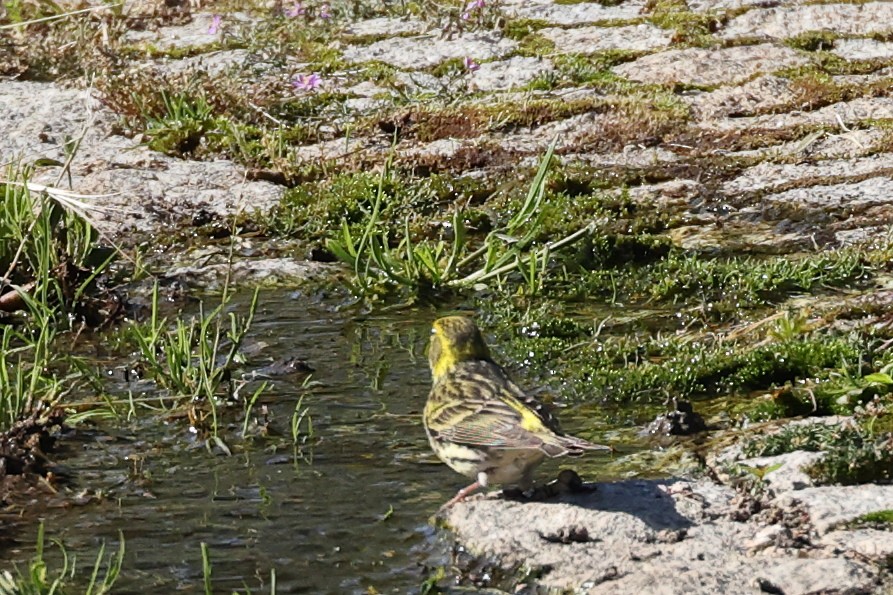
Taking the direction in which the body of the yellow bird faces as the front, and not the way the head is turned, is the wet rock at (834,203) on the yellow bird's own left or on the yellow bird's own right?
on the yellow bird's own right

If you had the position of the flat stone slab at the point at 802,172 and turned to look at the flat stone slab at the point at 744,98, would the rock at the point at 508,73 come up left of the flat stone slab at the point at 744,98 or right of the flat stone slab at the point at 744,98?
left

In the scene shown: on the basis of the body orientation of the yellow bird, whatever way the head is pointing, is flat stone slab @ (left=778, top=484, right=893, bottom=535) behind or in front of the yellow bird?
behind

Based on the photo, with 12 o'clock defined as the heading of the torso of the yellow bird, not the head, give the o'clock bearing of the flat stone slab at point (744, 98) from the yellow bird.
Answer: The flat stone slab is roughly at 2 o'clock from the yellow bird.

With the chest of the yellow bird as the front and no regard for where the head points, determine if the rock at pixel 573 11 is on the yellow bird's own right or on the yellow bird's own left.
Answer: on the yellow bird's own right

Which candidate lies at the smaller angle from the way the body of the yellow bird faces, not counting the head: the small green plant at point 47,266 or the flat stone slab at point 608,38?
the small green plant

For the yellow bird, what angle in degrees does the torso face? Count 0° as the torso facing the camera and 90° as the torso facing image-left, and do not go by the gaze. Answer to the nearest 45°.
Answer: approximately 135°

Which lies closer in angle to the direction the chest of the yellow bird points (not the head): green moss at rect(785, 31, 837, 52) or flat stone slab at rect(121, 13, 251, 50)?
the flat stone slab

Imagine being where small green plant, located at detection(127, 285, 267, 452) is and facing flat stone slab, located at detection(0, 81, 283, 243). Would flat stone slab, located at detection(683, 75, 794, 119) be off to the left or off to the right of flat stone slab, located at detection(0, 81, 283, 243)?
right

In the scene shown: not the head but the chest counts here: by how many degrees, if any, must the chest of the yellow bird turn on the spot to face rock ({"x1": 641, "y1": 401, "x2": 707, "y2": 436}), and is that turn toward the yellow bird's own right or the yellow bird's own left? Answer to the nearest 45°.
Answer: approximately 90° to the yellow bird's own right

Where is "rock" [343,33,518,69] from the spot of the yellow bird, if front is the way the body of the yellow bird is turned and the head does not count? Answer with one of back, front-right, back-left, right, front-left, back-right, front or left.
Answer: front-right

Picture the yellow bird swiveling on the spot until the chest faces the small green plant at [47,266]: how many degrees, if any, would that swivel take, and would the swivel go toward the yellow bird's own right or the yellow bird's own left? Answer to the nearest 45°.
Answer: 0° — it already faces it

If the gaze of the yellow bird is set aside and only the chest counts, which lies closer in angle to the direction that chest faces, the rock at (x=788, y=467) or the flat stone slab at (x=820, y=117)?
the flat stone slab

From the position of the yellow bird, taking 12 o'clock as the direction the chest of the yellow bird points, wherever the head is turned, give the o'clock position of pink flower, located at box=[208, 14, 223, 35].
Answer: The pink flower is roughly at 1 o'clock from the yellow bird.

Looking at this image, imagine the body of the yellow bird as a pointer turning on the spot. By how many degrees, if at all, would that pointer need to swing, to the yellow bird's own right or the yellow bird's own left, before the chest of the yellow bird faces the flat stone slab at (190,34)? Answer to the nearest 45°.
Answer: approximately 45° to the yellow bird's own right

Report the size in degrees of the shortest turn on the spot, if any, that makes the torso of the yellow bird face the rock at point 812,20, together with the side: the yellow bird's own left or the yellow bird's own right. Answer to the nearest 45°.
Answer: approximately 45° to the yellow bird's own right
